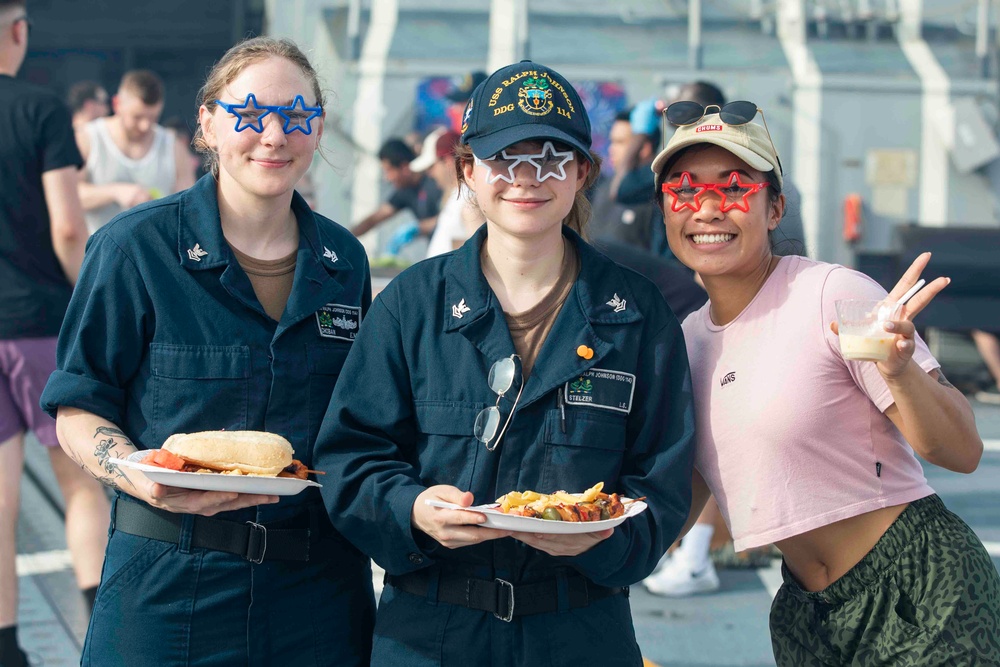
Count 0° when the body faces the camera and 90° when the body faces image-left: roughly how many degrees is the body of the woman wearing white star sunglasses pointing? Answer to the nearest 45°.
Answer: approximately 0°

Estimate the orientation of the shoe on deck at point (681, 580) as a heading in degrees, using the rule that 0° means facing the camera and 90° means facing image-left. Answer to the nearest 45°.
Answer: approximately 90°

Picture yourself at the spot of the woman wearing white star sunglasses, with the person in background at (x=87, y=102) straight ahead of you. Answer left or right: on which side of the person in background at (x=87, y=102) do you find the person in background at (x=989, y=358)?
right

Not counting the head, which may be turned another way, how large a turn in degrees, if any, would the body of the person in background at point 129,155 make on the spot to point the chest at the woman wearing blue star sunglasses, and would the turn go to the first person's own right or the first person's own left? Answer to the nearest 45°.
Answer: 0° — they already face them

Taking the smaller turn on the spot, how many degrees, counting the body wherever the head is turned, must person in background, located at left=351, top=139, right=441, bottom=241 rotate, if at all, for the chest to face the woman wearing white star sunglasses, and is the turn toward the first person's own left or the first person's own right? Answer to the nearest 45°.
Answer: approximately 45° to the first person's own left

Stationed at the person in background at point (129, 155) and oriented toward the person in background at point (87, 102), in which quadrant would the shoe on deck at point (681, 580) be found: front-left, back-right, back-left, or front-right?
back-right

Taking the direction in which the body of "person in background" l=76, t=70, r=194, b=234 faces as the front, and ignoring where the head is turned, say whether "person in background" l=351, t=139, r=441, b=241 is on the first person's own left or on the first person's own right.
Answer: on the first person's own left

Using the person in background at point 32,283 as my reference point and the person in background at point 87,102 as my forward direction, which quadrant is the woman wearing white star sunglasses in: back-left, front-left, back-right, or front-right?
back-right

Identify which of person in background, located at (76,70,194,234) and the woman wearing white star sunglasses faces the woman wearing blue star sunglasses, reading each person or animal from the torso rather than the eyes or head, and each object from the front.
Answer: the person in background

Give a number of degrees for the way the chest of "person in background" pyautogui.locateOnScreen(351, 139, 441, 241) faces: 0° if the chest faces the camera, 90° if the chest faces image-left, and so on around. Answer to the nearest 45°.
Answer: approximately 45°

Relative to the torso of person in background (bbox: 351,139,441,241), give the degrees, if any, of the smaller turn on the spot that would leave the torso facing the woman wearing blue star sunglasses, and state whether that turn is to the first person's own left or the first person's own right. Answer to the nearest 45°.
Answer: approximately 45° to the first person's own left

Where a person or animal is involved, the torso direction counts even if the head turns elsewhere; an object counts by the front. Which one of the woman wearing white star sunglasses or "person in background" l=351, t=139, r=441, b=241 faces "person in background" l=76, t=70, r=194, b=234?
"person in background" l=351, t=139, r=441, b=241

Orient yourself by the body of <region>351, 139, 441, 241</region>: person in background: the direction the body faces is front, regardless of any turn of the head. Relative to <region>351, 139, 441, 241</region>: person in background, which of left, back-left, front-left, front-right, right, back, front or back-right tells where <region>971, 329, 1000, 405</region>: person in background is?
back-left
